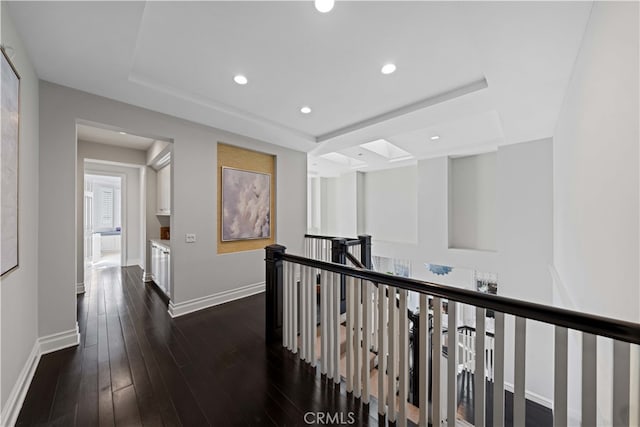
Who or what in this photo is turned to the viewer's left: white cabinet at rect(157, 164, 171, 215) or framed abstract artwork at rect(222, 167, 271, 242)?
the white cabinet

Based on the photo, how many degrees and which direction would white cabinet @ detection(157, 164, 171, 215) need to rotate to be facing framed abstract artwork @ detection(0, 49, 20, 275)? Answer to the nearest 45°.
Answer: approximately 90° to its left

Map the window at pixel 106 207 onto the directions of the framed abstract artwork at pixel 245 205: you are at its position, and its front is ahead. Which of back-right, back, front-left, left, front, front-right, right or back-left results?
back

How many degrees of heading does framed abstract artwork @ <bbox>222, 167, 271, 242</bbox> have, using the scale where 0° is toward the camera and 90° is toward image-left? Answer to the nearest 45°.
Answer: approximately 315°

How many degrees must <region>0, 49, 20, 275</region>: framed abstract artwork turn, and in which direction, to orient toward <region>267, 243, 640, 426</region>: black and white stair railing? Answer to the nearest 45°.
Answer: approximately 45° to its right

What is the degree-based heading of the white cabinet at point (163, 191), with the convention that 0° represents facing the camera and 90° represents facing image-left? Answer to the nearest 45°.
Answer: approximately 90°

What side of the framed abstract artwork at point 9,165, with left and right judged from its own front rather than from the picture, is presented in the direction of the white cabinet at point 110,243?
left

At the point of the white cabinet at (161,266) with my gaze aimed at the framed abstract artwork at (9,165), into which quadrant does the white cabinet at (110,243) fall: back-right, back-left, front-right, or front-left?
back-right

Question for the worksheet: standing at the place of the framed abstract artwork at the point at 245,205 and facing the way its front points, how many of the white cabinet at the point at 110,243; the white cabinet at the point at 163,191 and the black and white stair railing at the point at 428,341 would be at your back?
2

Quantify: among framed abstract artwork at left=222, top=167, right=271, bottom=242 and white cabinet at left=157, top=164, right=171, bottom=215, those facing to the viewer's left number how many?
1

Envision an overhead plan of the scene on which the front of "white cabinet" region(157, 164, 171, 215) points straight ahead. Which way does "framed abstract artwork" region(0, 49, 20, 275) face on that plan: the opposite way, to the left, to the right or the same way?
the opposite way

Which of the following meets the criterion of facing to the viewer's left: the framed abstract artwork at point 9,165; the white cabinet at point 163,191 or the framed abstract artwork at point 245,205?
the white cabinet

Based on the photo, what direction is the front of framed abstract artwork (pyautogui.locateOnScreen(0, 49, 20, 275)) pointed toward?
to the viewer's right
